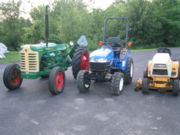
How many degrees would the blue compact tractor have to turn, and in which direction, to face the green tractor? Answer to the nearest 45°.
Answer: approximately 45° to its right

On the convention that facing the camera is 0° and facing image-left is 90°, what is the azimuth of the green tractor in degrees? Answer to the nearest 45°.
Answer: approximately 45°

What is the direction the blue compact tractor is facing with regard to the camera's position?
facing the viewer and to the left of the viewer

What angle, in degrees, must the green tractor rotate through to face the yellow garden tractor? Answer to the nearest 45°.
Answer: approximately 135° to its left

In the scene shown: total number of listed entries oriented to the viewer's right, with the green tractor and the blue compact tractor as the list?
0

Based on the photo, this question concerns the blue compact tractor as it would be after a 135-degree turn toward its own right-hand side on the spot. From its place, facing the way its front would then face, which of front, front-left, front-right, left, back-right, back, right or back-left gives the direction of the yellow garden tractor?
right
